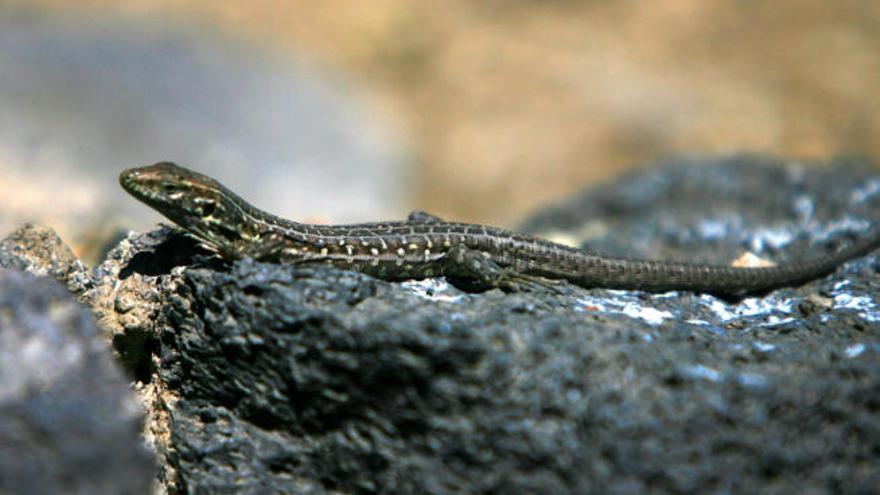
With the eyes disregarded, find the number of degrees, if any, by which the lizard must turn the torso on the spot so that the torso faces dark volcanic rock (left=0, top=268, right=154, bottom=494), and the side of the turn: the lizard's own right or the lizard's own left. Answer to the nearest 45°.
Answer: approximately 45° to the lizard's own left

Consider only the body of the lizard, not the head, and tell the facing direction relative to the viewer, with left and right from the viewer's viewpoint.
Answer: facing to the left of the viewer

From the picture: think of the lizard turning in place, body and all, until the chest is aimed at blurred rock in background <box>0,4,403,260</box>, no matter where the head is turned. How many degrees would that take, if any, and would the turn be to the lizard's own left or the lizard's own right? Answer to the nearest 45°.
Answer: approximately 45° to the lizard's own right

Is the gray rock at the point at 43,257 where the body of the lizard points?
yes
